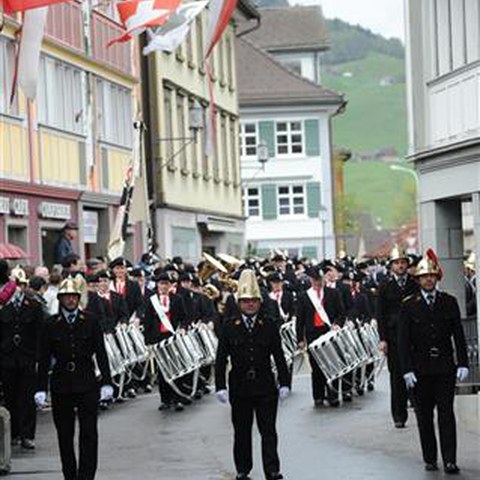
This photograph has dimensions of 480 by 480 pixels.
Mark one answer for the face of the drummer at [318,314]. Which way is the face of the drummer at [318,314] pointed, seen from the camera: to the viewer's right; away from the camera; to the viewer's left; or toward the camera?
toward the camera

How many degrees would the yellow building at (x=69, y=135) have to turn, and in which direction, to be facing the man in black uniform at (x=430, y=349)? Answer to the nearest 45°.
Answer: approximately 45° to its right

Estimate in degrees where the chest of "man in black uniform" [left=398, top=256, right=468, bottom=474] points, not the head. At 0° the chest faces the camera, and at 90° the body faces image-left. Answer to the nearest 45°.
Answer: approximately 0°

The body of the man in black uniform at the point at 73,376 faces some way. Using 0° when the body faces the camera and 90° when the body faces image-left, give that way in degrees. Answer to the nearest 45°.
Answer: approximately 0°

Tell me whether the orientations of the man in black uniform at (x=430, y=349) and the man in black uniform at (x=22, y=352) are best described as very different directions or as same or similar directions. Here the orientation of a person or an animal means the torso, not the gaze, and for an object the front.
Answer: same or similar directions

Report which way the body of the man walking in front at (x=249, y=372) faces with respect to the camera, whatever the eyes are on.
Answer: toward the camera

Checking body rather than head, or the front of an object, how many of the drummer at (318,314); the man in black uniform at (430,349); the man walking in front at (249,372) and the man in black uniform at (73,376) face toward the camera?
4

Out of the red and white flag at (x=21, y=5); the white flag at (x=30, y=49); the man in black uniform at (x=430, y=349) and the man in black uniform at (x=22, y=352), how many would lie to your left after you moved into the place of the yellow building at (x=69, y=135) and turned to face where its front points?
0

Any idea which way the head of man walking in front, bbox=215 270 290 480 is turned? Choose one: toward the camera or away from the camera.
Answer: toward the camera

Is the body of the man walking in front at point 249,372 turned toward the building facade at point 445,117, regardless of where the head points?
no

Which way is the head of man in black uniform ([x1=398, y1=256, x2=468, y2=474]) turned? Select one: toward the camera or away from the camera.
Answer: toward the camera

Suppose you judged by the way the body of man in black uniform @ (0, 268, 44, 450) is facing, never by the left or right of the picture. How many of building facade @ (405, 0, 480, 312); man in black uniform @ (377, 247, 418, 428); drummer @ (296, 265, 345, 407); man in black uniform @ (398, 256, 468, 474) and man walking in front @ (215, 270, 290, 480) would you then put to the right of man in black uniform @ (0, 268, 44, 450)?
0

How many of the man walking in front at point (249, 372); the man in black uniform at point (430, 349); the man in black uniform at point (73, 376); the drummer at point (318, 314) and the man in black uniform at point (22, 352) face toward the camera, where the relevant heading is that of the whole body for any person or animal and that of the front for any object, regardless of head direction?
5

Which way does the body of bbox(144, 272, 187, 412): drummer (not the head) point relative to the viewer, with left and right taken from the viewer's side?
facing the viewer

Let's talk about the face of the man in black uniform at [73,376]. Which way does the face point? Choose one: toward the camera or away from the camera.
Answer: toward the camera

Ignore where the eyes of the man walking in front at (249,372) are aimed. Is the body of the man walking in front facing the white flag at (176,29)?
no
